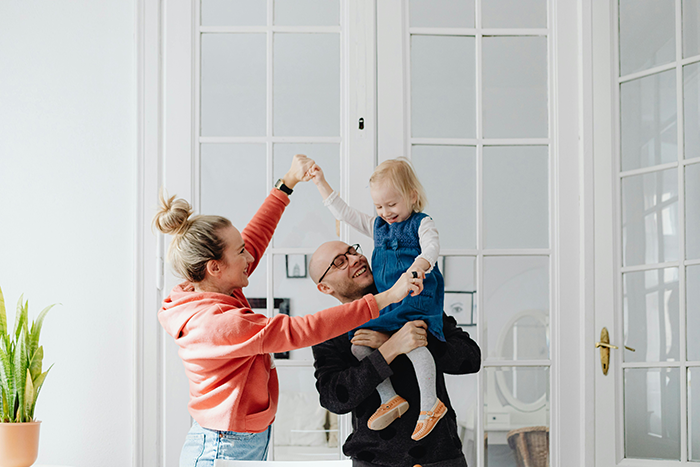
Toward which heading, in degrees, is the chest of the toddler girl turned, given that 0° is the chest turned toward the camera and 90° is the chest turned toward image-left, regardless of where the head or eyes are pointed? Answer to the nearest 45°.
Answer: approximately 45°

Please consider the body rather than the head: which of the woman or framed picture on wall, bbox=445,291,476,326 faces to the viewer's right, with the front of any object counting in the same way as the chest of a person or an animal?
the woman

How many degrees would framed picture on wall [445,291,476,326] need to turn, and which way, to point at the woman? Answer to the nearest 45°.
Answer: approximately 45° to its right

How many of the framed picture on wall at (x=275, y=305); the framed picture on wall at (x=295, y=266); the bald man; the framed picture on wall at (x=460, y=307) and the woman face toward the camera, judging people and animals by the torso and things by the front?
4

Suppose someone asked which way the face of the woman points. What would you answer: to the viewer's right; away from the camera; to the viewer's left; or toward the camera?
to the viewer's right

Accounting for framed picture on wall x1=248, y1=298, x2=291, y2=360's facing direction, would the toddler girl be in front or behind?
in front

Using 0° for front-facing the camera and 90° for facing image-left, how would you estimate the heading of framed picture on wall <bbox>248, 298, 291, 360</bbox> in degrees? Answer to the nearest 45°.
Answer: approximately 0°

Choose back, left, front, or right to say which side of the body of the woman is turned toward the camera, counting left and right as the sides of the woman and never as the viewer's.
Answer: right
